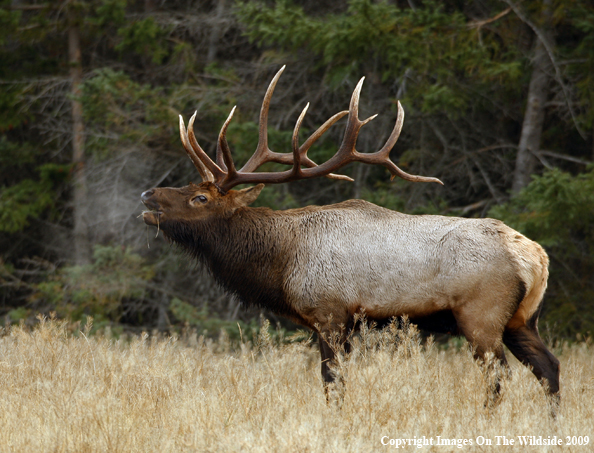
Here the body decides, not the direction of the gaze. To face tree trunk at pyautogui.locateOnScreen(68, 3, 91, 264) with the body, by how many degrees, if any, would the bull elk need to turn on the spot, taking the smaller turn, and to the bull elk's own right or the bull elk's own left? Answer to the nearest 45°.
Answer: approximately 45° to the bull elk's own right

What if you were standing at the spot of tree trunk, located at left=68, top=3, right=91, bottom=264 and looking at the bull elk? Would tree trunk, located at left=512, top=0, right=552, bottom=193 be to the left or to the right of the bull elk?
left

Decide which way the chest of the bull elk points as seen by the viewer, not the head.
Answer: to the viewer's left

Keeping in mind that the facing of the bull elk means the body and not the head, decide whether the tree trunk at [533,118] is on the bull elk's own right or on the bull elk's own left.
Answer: on the bull elk's own right
